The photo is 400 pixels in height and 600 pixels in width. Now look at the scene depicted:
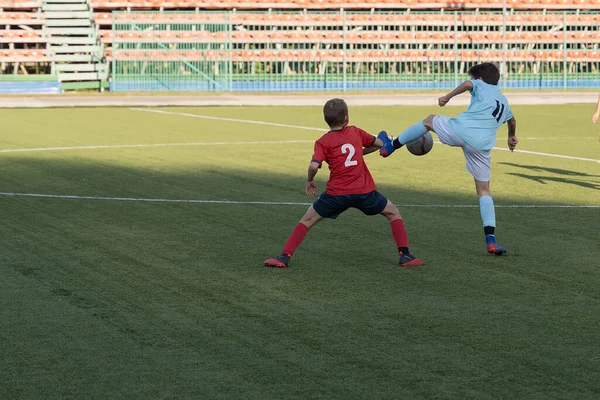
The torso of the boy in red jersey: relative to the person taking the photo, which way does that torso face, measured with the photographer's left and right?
facing away from the viewer

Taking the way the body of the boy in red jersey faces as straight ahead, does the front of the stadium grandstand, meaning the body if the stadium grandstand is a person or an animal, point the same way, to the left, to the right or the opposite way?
the opposite way

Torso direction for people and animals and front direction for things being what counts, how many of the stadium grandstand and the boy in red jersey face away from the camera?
1

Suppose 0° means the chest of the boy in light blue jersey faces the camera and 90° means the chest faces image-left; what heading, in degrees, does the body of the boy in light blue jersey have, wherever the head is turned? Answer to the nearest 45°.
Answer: approximately 135°

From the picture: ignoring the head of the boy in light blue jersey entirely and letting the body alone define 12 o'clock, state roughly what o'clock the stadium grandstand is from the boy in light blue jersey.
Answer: The stadium grandstand is roughly at 1 o'clock from the boy in light blue jersey.

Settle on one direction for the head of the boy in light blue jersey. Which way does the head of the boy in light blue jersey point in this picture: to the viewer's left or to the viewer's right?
to the viewer's left

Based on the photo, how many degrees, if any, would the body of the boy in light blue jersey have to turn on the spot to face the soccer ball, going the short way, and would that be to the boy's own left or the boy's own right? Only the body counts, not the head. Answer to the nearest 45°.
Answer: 0° — they already face it

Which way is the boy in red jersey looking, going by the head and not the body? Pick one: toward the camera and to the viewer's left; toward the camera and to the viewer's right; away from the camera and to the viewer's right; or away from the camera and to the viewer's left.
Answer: away from the camera and to the viewer's right

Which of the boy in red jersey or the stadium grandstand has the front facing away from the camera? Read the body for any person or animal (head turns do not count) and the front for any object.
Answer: the boy in red jersey

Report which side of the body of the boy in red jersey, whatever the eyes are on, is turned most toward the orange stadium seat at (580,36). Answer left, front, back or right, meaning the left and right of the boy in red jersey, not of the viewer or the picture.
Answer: front

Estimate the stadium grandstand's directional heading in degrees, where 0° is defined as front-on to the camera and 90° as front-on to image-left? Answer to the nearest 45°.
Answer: approximately 0°

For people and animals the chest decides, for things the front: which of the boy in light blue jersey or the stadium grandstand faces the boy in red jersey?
the stadium grandstand

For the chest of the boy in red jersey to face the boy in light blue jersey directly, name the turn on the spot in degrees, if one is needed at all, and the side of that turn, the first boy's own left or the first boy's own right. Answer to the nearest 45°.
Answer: approximately 45° to the first boy's own right

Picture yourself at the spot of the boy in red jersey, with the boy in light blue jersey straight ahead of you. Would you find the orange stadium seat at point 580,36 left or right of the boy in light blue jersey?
left

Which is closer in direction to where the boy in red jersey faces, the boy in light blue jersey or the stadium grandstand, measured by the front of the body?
the stadium grandstand
